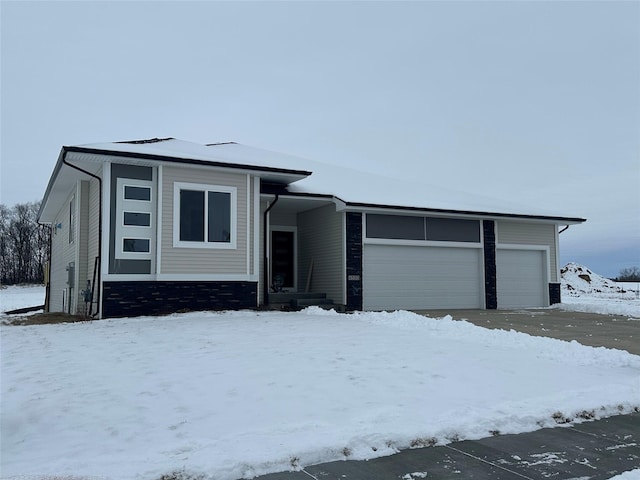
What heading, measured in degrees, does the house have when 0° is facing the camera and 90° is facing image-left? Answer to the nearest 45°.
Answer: approximately 315°
